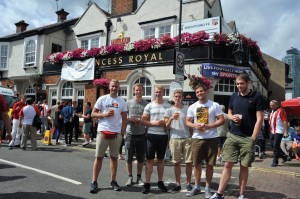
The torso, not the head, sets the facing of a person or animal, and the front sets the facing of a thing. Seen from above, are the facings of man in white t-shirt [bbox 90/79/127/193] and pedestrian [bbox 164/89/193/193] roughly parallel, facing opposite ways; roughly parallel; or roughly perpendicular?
roughly parallel

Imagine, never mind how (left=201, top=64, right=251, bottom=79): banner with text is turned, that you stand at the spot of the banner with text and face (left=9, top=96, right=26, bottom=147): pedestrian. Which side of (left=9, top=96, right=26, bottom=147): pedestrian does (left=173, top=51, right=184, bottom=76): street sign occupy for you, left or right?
left

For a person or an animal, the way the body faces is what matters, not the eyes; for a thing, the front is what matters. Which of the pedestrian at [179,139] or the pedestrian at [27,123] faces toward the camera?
the pedestrian at [179,139]

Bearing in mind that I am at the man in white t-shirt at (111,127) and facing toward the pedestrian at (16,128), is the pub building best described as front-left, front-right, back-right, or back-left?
front-right

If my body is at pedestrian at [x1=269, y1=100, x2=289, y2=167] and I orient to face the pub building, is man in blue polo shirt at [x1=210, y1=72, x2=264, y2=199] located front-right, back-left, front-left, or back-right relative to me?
back-left

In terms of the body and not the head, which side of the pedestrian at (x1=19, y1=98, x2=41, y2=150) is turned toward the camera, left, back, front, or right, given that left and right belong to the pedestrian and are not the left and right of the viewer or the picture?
back

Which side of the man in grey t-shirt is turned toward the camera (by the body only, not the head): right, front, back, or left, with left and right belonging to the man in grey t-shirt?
front

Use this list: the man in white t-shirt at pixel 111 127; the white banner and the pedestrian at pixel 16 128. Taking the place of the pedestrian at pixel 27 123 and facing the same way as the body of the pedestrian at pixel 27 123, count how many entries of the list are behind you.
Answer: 1

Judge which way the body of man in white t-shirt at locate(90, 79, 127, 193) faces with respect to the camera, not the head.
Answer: toward the camera

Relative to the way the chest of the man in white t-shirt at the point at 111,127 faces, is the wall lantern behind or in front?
behind

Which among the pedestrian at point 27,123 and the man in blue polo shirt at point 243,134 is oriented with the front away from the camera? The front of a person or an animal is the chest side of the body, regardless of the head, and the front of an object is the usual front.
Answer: the pedestrian

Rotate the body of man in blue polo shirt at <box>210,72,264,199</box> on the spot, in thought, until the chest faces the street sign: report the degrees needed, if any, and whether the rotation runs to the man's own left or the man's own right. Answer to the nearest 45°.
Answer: approximately 135° to the man's own right

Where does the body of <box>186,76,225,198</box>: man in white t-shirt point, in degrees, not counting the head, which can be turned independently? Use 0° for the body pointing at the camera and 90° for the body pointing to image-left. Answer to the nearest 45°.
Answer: approximately 0°

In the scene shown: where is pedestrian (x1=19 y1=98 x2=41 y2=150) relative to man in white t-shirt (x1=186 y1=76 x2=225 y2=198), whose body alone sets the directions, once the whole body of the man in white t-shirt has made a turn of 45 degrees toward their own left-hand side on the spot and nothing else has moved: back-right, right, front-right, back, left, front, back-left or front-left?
back
